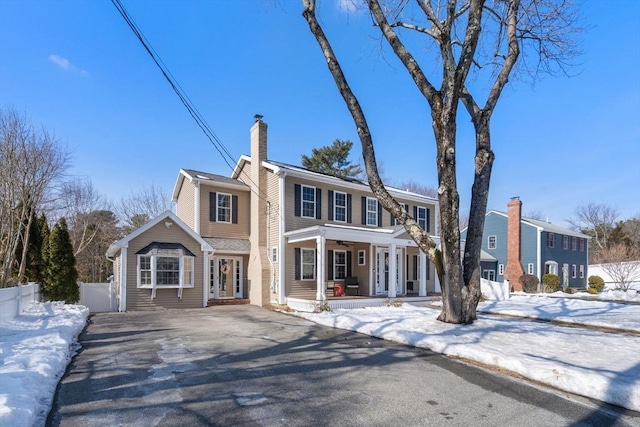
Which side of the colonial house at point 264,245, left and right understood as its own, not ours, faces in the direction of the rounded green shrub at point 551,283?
left

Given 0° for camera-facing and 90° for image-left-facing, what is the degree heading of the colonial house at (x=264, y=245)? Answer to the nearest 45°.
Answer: approximately 315°

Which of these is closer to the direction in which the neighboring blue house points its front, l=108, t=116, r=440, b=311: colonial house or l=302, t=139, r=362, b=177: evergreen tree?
the colonial house

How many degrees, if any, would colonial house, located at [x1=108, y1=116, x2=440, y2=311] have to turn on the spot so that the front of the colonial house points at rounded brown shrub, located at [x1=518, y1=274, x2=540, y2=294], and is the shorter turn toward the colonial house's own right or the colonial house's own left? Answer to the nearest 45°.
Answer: approximately 90° to the colonial house's own left

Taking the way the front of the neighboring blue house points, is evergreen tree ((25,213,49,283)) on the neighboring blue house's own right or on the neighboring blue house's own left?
on the neighboring blue house's own right

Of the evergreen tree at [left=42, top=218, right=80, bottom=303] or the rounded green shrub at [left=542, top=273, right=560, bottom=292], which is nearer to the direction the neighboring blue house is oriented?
the rounded green shrub

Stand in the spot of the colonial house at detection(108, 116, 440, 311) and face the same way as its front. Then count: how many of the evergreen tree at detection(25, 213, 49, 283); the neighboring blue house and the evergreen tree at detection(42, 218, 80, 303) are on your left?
1

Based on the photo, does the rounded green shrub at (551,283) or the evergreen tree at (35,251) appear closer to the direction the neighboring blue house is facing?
the rounded green shrub
